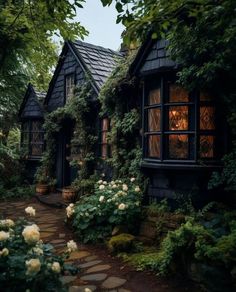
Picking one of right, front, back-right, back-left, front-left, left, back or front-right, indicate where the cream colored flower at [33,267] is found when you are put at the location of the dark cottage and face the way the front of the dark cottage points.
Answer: front-left

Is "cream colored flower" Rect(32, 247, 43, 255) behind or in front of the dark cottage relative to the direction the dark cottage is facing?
in front

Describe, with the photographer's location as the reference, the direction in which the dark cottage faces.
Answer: facing the viewer and to the left of the viewer

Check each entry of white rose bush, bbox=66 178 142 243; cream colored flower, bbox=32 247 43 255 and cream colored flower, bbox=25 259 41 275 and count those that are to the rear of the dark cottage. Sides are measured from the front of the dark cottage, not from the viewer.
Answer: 0

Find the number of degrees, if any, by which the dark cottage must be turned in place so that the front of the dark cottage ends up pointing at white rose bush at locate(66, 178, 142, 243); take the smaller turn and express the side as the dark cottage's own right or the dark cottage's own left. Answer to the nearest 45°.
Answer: approximately 45° to the dark cottage's own left
